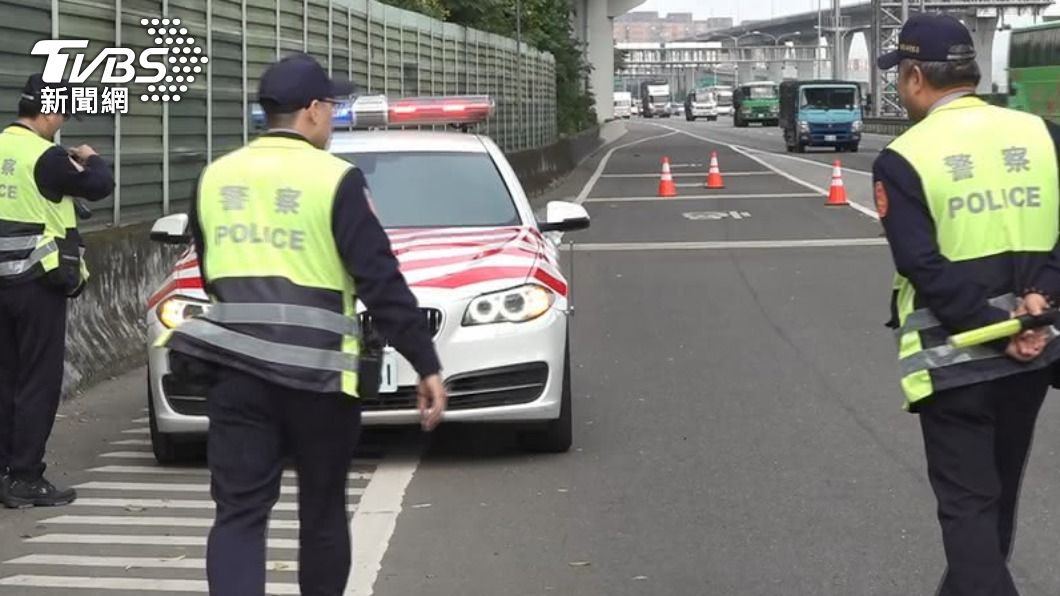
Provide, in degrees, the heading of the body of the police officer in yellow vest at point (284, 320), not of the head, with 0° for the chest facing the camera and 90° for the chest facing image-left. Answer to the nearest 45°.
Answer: approximately 225°

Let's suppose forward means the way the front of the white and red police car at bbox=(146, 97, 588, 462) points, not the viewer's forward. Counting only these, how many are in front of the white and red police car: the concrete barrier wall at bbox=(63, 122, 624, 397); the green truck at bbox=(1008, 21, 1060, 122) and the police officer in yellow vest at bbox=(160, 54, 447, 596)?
1

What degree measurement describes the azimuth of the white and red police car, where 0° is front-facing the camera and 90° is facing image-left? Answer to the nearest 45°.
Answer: approximately 0°

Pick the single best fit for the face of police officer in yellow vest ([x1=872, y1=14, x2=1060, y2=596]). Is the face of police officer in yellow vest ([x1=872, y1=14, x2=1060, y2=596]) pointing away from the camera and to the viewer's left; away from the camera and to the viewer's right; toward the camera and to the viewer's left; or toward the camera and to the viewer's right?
away from the camera and to the viewer's left

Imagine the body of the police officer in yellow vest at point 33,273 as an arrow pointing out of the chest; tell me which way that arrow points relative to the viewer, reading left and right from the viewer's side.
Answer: facing away from the viewer and to the right of the viewer

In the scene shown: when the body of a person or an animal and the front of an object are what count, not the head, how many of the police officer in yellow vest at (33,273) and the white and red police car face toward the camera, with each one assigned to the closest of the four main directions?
1

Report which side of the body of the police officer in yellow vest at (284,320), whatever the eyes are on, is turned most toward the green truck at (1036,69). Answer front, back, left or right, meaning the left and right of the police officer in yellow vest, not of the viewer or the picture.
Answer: front

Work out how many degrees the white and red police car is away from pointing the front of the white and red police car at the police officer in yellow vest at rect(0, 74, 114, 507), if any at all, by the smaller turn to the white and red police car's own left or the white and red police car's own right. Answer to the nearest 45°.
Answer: approximately 90° to the white and red police car's own right
